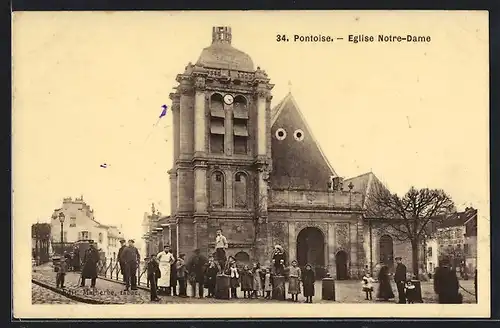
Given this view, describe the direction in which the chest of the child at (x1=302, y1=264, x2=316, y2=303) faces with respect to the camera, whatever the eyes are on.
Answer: toward the camera

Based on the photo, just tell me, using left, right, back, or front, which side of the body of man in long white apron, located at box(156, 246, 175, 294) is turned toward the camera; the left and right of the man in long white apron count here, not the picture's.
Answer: front

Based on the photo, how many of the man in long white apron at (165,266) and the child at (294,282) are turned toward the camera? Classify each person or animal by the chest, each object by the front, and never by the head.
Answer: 2

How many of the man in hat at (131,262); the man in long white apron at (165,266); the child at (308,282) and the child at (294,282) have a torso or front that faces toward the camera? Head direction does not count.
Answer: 4

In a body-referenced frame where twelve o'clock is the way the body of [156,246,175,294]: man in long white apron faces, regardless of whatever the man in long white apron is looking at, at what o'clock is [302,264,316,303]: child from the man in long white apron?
The child is roughly at 9 o'clock from the man in long white apron.

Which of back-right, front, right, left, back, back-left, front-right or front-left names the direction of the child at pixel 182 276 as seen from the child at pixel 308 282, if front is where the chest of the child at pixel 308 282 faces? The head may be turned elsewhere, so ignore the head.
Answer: right

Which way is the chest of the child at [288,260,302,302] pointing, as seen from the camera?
toward the camera
